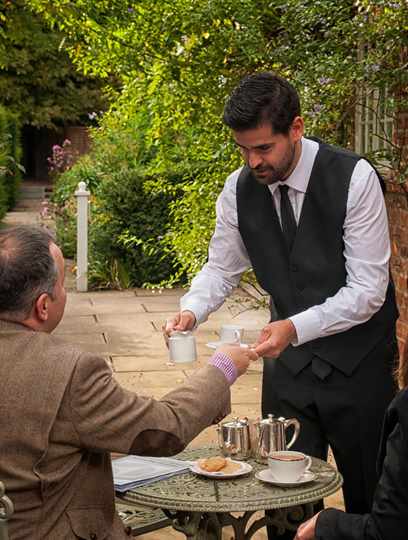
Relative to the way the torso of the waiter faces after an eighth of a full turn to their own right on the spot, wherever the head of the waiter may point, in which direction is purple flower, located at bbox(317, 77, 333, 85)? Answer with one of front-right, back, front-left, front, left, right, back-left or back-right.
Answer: right

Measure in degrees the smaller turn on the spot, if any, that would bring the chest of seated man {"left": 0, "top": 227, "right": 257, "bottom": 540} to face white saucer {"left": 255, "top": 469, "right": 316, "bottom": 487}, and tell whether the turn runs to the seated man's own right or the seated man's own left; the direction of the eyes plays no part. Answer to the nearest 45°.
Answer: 0° — they already face it

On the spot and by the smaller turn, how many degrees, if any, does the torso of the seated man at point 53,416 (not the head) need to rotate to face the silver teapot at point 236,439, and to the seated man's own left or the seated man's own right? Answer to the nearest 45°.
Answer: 0° — they already face it

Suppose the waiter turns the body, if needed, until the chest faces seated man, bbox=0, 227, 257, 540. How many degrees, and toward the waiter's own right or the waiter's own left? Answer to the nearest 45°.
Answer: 0° — they already face them

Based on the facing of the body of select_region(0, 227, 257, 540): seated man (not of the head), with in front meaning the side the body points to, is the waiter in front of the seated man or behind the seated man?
in front

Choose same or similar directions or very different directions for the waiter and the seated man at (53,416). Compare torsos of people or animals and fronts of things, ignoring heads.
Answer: very different directions

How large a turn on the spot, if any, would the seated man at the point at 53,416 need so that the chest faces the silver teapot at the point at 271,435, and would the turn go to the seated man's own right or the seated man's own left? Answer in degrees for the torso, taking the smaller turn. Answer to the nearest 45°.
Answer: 0° — they already face it

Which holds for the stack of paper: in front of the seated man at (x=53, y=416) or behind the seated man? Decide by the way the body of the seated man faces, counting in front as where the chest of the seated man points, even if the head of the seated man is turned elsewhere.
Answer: in front

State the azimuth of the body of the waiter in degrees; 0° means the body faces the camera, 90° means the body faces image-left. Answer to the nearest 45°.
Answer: approximately 45°

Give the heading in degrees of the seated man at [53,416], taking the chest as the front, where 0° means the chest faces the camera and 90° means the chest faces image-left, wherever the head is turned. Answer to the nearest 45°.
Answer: approximately 225°
